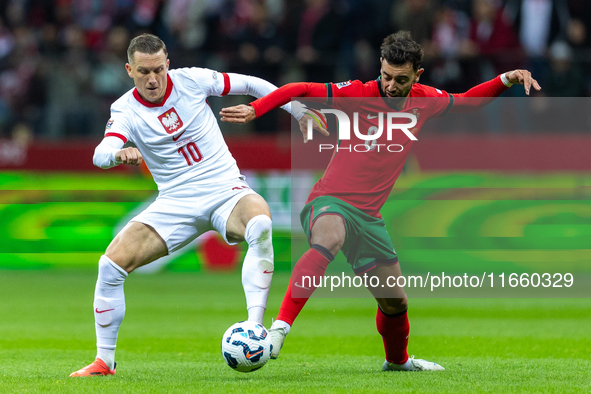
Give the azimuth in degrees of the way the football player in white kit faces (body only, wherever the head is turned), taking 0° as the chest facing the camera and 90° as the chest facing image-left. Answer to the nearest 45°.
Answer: approximately 0°
